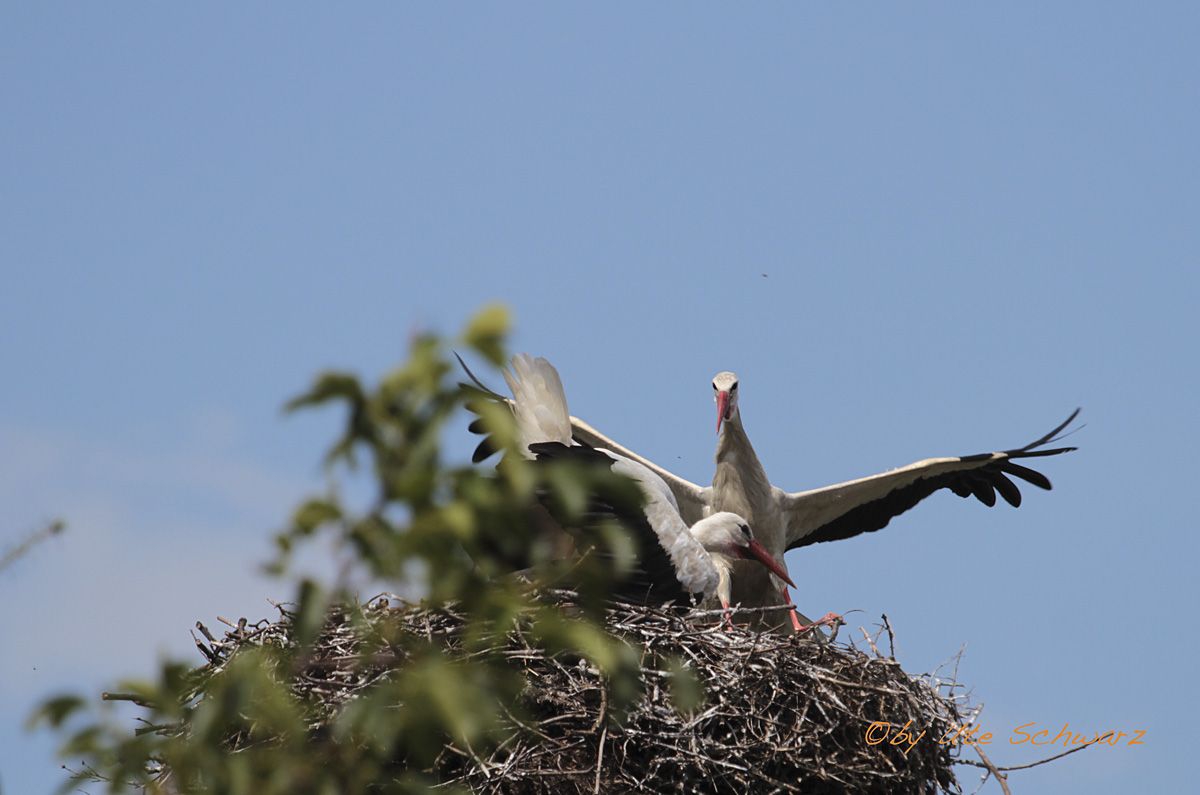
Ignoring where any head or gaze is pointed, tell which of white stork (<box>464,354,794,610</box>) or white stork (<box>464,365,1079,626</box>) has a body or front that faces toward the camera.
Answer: white stork (<box>464,365,1079,626</box>)

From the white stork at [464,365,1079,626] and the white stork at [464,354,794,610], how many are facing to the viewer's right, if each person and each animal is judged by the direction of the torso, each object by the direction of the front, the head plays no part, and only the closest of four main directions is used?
1

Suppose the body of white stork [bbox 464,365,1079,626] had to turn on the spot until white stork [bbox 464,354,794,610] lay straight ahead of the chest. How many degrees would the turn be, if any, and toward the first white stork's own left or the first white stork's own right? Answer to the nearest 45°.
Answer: approximately 45° to the first white stork's own right

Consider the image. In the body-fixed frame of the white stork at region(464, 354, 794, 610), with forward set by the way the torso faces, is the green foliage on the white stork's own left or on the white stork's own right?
on the white stork's own right

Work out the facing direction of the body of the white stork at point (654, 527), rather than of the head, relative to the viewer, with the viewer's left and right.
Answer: facing to the right of the viewer

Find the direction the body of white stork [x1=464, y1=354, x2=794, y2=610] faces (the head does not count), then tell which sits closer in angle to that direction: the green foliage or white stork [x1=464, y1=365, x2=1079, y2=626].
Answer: the white stork

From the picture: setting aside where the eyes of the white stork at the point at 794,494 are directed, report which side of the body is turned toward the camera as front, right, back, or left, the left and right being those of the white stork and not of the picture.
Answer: front

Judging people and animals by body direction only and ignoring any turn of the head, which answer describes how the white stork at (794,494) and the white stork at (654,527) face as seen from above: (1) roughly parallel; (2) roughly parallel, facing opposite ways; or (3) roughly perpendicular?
roughly perpendicular
